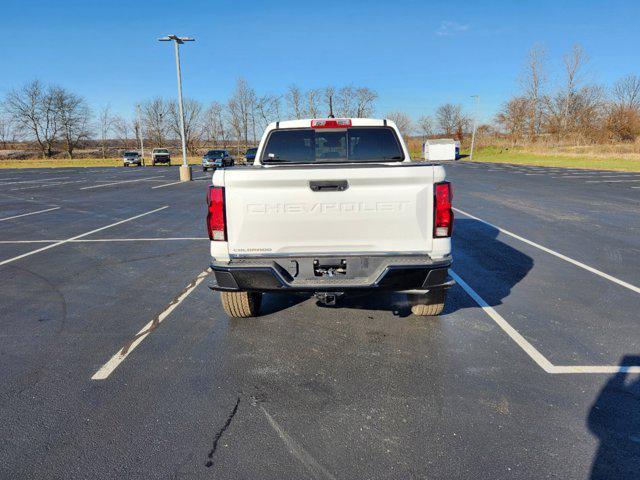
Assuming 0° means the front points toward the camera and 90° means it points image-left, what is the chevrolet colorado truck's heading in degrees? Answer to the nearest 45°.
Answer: approximately 180°
